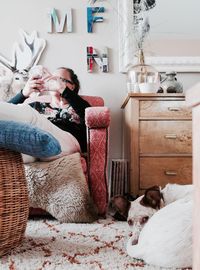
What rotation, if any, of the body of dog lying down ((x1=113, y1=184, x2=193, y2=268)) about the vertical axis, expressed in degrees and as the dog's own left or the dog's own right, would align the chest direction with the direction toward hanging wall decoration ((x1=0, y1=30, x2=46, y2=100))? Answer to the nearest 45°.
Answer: approximately 90° to the dog's own right

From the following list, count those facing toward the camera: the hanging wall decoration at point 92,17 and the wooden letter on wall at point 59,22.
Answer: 2

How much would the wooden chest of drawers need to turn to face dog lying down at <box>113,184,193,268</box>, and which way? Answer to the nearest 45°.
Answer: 0° — it already faces it

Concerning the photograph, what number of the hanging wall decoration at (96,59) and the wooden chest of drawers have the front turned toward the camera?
2

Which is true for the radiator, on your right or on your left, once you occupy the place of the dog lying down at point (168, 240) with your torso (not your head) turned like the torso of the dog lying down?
on your right
